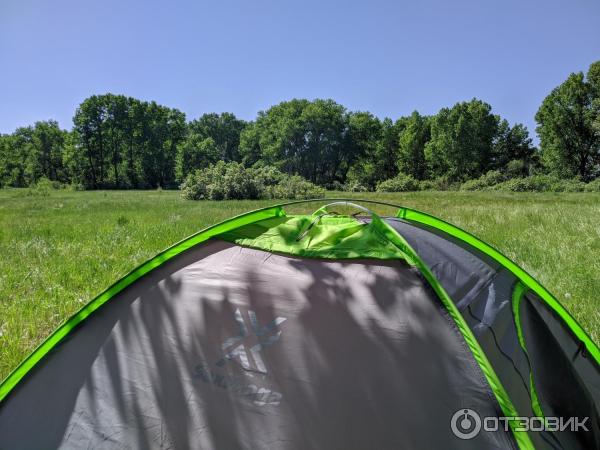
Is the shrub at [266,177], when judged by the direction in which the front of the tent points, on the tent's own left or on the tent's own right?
on the tent's own left

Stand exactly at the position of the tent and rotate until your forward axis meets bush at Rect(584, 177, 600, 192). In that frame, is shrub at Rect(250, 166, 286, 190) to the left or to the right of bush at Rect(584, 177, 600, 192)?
left
